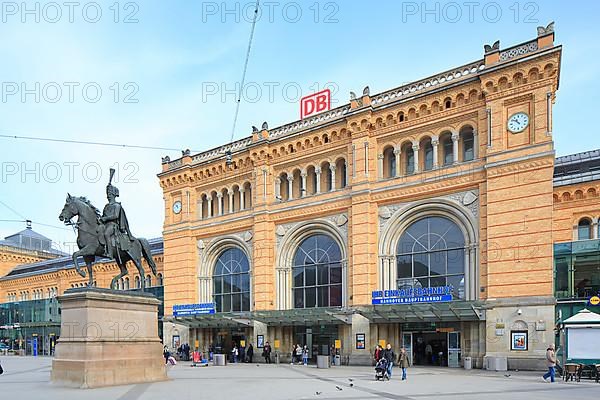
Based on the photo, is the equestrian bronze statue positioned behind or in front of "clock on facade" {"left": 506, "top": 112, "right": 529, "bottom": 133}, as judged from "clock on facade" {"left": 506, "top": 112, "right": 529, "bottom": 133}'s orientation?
in front

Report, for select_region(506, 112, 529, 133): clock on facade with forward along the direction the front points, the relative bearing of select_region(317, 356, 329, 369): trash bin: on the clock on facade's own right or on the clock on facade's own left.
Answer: on the clock on facade's own right

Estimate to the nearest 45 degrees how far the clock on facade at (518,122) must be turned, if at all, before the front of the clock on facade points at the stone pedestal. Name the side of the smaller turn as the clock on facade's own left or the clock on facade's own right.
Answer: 0° — it already faces it

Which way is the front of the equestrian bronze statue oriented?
to the viewer's left
